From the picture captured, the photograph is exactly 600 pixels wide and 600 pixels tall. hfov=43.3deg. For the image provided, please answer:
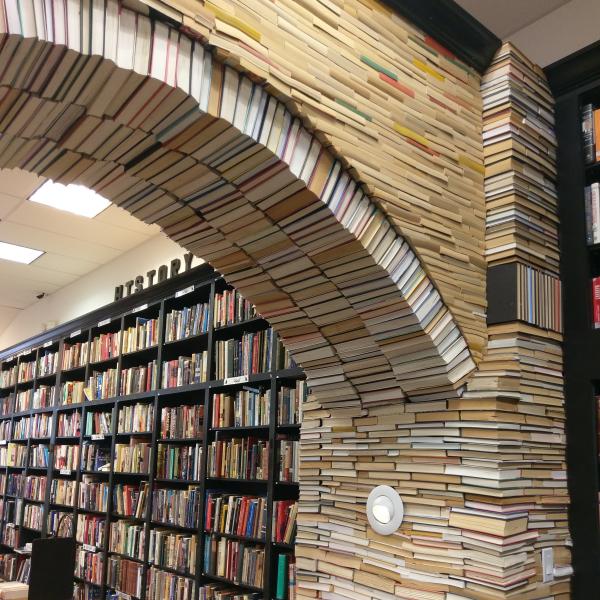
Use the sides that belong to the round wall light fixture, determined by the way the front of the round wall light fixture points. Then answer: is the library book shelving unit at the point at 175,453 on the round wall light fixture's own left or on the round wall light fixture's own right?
on the round wall light fixture's own right

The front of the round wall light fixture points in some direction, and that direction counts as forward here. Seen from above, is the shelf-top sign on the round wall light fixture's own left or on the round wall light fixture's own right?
on the round wall light fixture's own right

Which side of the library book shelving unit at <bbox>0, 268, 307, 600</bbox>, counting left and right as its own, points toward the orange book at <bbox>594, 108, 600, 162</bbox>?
left

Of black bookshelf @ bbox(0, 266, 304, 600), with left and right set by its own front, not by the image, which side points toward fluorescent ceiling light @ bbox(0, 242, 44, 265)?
right

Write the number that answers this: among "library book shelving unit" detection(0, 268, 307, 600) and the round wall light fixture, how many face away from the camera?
0

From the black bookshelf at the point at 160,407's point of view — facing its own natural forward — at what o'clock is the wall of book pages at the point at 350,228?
The wall of book pages is roughly at 10 o'clock from the black bookshelf.

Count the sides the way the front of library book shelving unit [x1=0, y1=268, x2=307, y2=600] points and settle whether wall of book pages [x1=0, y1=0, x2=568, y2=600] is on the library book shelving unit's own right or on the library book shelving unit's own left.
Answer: on the library book shelving unit's own left

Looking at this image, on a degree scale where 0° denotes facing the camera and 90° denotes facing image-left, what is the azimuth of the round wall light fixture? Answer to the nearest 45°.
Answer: approximately 45°

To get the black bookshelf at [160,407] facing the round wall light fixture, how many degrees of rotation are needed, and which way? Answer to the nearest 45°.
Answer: approximately 45° to its left

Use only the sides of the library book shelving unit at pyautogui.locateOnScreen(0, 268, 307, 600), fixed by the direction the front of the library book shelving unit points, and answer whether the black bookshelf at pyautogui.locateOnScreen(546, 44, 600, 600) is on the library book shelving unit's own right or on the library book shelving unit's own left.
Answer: on the library book shelving unit's own left

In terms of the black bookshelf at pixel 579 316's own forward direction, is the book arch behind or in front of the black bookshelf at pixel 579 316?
in front

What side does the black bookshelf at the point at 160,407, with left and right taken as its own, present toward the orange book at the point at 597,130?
left
